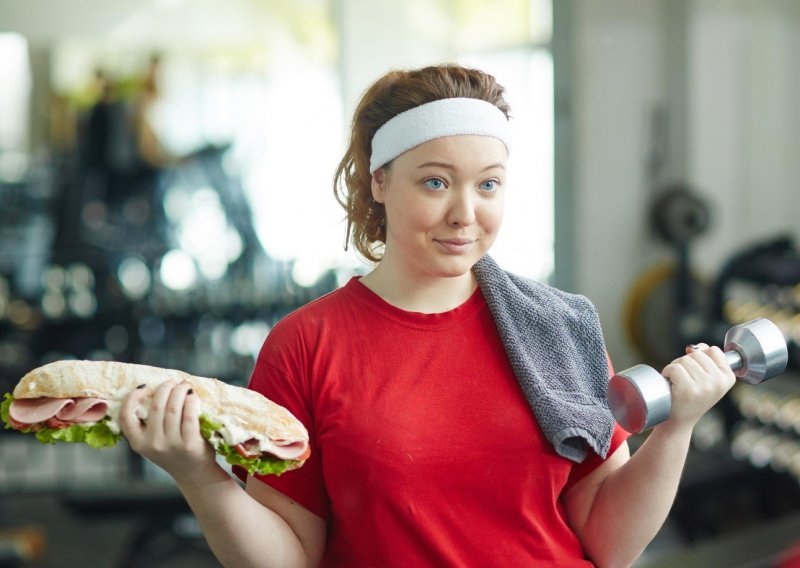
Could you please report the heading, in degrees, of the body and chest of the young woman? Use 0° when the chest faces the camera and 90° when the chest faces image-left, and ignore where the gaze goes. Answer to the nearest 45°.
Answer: approximately 0°
